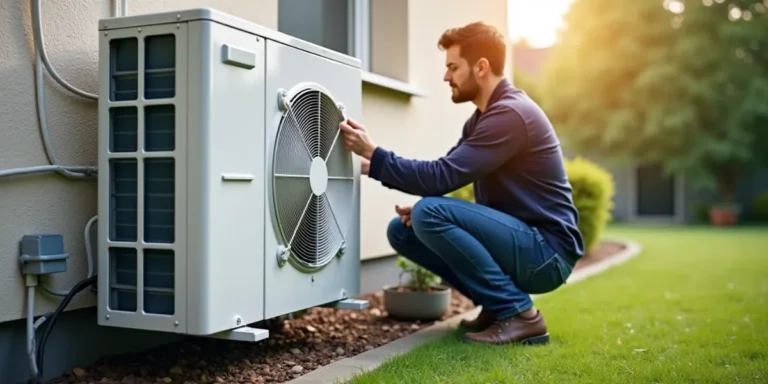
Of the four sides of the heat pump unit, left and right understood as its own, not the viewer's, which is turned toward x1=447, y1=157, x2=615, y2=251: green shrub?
left

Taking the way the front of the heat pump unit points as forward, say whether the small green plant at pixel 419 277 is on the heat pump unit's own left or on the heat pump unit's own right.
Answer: on the heat pump unit's own left

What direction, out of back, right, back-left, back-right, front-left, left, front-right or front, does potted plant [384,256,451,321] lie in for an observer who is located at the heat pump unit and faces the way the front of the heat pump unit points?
left

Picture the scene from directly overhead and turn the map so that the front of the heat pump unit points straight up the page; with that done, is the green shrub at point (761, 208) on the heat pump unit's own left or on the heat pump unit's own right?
on the heat pump unit's own left

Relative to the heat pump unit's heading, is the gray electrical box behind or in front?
behind

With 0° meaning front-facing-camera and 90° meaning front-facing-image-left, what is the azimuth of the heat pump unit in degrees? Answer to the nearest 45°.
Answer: approximately 315°

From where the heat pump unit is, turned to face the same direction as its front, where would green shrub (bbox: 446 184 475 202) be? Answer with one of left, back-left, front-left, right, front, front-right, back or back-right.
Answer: left

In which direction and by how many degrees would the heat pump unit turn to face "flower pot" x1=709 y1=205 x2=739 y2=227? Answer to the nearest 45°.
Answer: approximately 90° to its left

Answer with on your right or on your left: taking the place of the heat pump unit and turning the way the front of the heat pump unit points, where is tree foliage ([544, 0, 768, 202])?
on your left

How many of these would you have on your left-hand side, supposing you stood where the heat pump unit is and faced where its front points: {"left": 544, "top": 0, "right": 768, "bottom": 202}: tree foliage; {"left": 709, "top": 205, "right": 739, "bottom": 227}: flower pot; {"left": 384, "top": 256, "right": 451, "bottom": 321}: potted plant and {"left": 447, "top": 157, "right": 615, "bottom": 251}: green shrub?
4

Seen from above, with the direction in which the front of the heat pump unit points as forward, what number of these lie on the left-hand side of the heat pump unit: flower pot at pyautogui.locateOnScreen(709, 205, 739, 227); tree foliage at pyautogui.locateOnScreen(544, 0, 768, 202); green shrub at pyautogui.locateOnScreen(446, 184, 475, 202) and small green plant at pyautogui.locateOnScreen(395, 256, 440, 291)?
4

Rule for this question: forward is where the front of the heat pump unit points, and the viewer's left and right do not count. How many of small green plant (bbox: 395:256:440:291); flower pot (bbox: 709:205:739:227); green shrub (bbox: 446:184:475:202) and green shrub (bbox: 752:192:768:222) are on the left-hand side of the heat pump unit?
4

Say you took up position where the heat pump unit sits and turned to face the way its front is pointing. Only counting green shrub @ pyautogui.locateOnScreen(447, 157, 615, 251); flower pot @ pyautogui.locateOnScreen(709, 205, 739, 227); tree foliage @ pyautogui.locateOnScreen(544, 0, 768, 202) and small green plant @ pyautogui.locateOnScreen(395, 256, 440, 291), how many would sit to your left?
4
